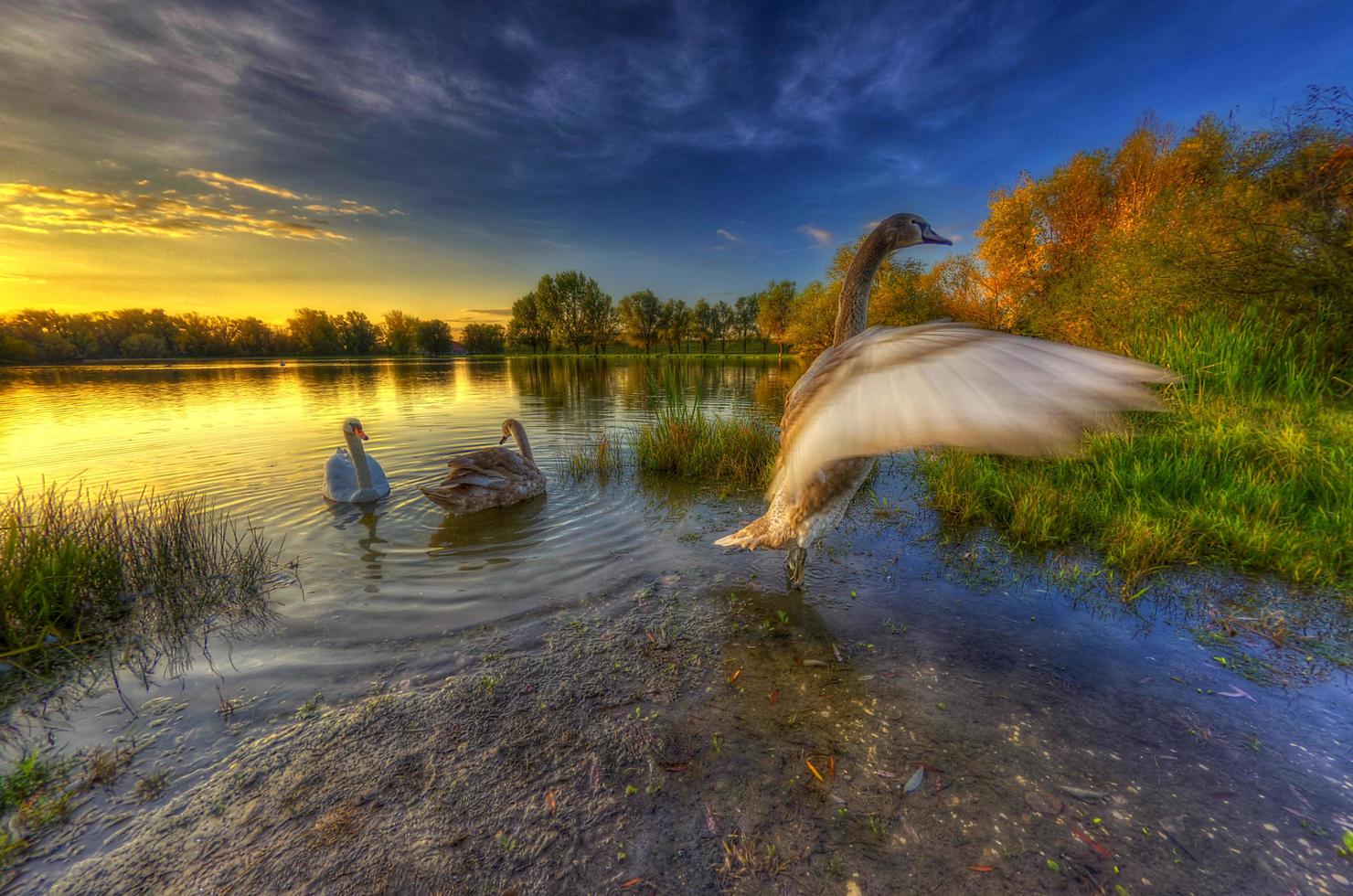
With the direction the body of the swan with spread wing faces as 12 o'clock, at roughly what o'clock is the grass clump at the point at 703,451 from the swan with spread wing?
The grass clump is roughly at 8 o'clock from the swan with spread wing.

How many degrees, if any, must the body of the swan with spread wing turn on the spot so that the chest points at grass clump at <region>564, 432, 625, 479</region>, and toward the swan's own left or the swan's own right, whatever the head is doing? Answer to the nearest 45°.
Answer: approximately 135° to the swan's own left

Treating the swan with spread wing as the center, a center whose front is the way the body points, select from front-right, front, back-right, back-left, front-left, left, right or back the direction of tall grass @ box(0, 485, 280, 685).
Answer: back

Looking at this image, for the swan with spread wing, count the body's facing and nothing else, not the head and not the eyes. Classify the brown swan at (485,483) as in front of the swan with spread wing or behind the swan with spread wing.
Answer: behind

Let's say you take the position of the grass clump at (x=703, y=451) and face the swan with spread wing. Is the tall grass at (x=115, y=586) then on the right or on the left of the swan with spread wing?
right

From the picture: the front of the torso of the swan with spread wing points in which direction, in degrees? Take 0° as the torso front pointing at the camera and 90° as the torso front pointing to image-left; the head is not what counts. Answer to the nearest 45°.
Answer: approximately 270°
